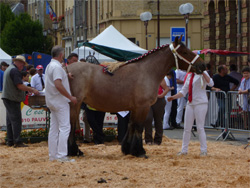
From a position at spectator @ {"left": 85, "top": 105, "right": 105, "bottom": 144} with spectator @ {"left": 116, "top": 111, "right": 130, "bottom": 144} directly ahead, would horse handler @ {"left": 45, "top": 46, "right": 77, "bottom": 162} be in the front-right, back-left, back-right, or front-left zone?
back-right

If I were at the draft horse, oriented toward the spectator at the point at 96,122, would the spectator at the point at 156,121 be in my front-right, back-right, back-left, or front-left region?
front-right

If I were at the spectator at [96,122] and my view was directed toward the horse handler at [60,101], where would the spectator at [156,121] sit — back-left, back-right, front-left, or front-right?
back-left

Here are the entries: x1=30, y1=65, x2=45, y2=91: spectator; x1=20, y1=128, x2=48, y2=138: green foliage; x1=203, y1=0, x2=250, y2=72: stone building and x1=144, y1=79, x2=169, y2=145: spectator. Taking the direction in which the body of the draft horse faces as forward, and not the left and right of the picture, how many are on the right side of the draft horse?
0

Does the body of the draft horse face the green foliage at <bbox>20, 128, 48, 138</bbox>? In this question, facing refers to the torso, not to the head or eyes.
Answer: no

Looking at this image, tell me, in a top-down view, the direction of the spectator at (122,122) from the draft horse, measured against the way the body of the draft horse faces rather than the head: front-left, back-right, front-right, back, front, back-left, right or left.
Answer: left

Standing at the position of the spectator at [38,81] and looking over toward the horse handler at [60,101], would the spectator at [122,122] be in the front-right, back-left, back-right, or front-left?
front-left

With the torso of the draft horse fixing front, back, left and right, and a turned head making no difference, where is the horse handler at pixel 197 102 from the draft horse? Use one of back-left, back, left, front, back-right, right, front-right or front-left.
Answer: front

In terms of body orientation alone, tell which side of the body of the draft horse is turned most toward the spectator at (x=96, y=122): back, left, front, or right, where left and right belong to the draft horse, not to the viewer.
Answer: left

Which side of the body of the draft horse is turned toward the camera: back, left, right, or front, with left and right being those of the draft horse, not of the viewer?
right
